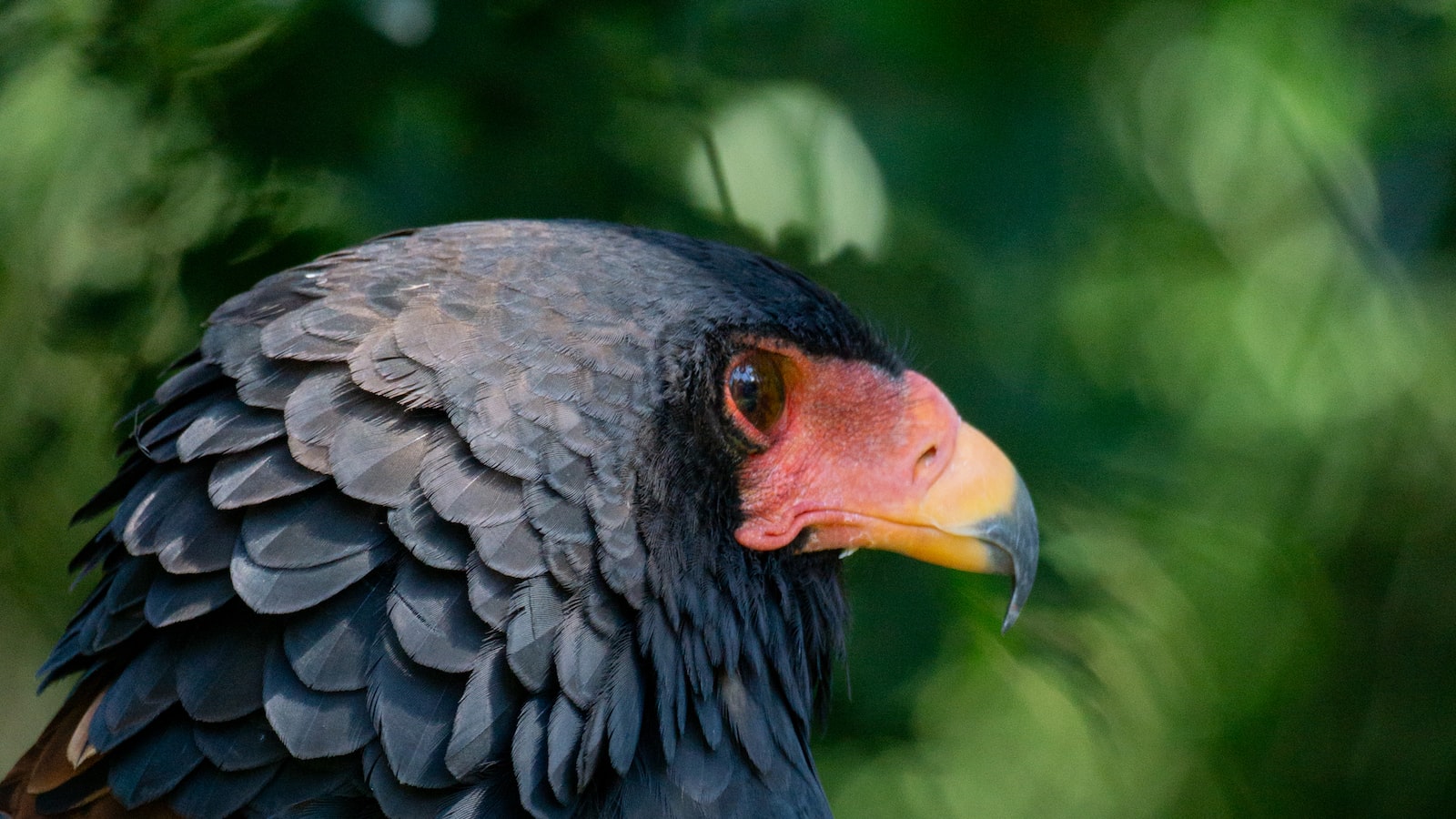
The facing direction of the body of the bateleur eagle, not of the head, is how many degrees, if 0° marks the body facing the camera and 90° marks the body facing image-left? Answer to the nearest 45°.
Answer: approximately 270°
